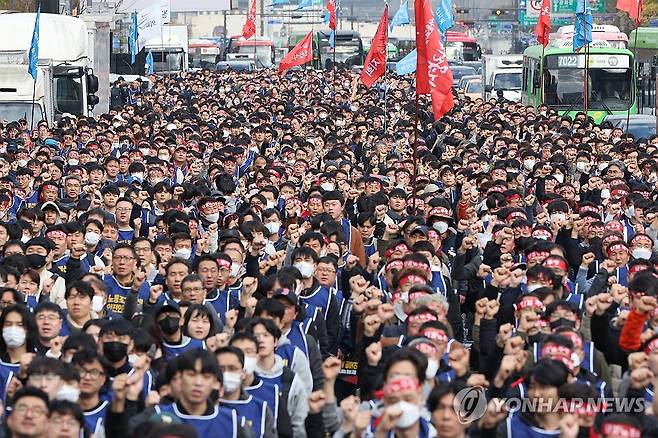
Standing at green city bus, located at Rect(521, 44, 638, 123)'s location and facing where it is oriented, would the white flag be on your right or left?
on your right

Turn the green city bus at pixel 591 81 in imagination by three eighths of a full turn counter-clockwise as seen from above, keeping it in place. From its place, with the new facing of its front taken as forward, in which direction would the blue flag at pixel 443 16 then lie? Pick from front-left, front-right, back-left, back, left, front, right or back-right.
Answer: left

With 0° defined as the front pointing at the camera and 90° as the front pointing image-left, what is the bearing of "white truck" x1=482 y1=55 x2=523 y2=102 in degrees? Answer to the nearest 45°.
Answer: approximately 0°

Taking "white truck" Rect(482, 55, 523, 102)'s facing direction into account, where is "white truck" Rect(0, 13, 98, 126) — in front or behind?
in front

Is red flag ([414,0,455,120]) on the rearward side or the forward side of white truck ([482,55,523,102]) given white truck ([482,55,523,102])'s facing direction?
on the forward side

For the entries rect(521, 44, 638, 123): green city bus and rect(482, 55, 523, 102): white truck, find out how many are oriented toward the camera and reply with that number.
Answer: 2
